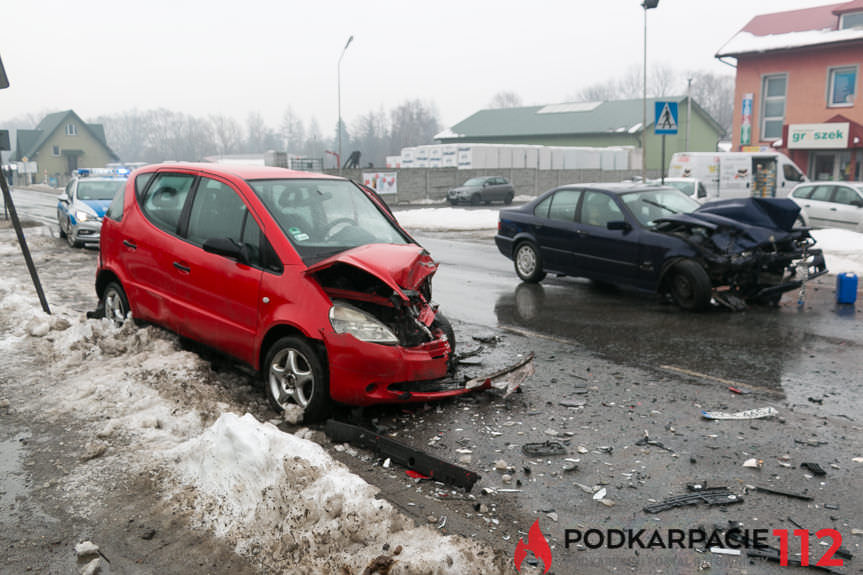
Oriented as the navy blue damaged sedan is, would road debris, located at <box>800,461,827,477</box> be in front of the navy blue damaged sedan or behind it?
in front

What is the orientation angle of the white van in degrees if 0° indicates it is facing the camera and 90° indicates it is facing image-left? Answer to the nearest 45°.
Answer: approximately 270°

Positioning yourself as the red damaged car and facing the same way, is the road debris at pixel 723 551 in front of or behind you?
in front

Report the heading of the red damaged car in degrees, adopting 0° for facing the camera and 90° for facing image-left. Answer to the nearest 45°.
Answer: approximately 315°

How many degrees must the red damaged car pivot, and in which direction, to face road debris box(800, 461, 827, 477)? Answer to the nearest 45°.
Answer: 0° — it already faces it

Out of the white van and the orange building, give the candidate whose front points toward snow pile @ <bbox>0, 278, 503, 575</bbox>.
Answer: the orange building

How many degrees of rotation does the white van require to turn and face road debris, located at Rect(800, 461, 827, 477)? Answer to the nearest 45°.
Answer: approximately 90° to its right

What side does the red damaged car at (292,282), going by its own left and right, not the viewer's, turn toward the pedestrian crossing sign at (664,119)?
left

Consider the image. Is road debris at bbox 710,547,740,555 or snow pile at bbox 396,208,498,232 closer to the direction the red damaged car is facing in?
the road debris

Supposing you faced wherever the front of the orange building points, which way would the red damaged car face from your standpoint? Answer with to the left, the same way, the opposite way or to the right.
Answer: to the left

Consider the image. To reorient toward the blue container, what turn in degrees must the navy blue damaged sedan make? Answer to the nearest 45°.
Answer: approximately 45° to its left

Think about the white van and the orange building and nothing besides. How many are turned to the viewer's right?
1
